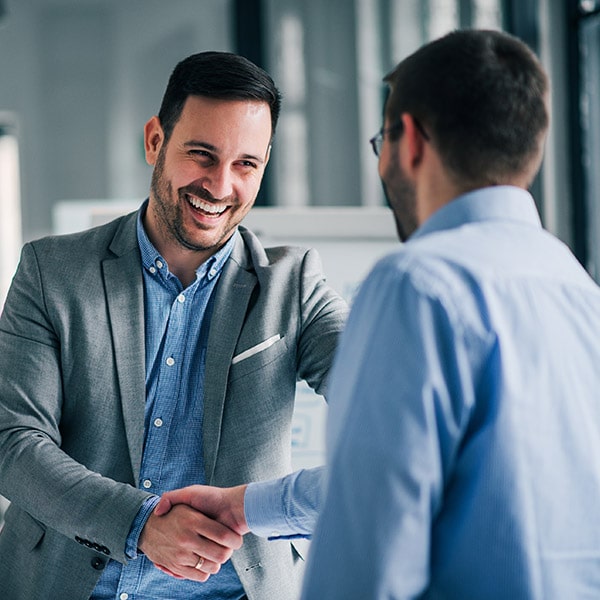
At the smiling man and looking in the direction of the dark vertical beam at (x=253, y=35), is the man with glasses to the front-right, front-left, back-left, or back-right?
back-right

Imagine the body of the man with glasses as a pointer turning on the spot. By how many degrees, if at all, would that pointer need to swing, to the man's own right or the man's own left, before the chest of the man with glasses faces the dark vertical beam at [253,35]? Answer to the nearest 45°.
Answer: approximately 45° to the man's own right

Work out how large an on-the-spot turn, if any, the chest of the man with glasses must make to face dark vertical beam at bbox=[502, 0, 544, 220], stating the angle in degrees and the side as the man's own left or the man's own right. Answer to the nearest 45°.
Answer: approximately 45° to the man's own right

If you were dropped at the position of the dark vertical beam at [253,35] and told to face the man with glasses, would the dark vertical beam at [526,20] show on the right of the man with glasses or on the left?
left

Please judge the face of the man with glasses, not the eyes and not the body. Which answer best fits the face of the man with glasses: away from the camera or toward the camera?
away from the camera

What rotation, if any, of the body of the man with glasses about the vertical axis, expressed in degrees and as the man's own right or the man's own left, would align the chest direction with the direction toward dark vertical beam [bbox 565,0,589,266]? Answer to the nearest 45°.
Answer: approximately 45° to the man's own right

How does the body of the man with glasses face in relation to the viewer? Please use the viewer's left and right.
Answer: facing away from the viewer and to the left of the viewer

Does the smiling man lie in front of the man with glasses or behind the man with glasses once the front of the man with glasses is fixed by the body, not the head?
in front
